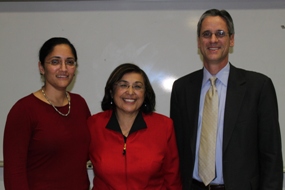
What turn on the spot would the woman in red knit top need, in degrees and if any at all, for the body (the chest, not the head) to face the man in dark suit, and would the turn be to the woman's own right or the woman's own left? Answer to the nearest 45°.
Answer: approximately 45° to the woman's own left

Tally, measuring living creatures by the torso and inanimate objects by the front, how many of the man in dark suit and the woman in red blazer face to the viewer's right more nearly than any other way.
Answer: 0

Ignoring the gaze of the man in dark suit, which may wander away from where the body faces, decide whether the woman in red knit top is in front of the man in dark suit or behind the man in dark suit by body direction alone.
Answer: in front

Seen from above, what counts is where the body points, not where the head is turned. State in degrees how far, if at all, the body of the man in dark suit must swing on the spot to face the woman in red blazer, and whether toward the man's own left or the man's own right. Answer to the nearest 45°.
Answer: approximately 45° to the man's own right

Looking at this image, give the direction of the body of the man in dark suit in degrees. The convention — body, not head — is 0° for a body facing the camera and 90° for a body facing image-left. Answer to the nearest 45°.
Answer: approximately 45°

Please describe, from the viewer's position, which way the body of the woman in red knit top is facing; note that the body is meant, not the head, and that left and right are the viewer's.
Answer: facing the viewer and to the right of the viewer

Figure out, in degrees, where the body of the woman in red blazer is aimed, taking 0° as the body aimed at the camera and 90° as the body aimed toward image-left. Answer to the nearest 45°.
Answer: approximately 0°
